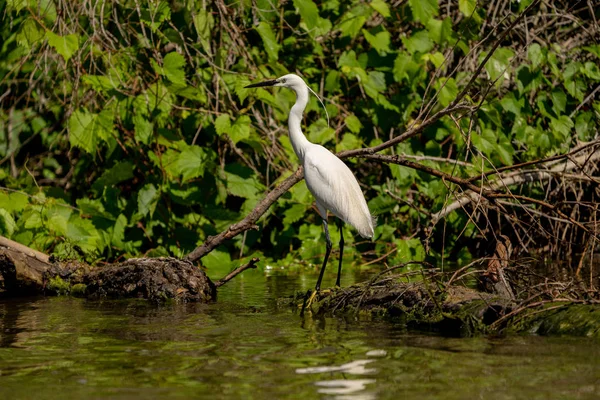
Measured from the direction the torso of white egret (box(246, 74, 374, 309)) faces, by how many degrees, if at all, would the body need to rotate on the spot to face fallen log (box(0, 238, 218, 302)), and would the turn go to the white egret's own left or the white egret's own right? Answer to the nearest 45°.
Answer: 0° — it already faces it

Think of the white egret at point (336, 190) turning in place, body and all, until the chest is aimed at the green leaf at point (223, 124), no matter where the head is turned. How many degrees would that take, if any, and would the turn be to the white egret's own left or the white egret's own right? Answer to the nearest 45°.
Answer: approximately 45° to the white egret's own right

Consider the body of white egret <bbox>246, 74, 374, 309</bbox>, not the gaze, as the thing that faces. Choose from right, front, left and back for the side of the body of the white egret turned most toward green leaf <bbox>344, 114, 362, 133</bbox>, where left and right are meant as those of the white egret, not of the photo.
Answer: right

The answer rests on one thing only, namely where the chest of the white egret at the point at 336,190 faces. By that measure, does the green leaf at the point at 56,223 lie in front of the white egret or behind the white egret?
in front

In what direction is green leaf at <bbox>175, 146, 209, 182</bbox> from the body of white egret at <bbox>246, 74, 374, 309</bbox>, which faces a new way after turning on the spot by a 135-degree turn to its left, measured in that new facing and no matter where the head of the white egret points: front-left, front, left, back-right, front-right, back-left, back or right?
back

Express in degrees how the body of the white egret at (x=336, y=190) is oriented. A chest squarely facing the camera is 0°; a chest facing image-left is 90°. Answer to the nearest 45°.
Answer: approximately 90°

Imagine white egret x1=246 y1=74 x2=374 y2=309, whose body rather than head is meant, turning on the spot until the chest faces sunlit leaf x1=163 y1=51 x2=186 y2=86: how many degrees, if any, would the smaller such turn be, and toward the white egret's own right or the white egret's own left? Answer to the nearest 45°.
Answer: approximately 45° to the white egret's own right

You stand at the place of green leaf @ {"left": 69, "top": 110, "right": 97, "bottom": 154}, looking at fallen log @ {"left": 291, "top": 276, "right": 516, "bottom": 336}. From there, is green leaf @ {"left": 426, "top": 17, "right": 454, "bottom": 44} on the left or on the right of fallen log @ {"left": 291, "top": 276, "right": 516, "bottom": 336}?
left

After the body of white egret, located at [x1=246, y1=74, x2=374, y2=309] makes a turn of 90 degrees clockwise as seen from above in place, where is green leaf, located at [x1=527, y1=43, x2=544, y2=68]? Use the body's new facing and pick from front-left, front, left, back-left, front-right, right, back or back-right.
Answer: front-right

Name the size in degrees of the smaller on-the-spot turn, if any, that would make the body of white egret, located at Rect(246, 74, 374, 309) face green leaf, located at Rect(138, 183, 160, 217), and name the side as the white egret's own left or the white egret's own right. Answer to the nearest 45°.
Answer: approximately 45° to the white egret's own right
